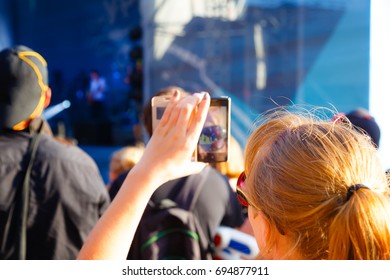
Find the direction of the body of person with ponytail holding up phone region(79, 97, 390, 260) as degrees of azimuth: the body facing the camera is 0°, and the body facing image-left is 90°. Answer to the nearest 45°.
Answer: approximately 135°

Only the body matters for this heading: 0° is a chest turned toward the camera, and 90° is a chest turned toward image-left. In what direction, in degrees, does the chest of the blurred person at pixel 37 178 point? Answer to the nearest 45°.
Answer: approximately 180°

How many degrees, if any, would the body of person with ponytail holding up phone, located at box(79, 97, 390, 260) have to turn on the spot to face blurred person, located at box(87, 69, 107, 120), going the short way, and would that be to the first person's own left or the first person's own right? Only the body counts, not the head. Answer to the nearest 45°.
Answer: approximately 45° to the first person's own right

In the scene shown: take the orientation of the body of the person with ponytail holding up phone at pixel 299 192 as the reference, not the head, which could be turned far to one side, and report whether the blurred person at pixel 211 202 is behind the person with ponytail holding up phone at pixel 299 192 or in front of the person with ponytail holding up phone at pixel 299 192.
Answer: in front

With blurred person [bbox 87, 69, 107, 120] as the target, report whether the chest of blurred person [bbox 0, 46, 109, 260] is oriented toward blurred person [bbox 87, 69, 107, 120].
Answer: yes

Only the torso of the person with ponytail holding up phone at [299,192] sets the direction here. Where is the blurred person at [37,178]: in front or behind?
in front

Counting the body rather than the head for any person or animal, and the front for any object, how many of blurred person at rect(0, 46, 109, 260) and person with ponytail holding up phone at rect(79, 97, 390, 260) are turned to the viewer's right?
0

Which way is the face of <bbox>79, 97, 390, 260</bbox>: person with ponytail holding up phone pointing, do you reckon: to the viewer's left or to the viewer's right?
to the viewer's left
